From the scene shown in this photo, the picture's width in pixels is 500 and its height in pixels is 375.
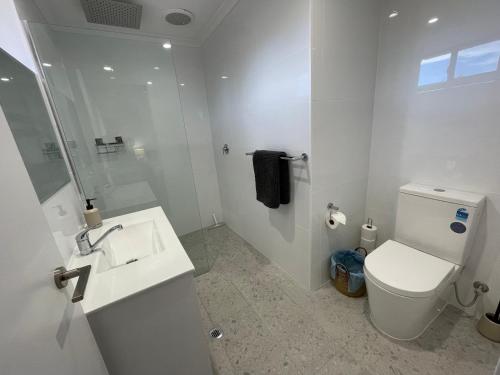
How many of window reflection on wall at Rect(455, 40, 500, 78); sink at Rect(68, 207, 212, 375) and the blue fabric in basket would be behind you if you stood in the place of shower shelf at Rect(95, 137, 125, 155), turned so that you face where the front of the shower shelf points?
0

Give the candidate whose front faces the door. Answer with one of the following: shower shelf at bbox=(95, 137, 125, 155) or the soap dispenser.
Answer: the shower shelf

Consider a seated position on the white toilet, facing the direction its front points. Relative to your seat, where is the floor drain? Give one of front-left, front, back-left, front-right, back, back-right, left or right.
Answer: front

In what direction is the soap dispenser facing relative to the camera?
to the viewer's right

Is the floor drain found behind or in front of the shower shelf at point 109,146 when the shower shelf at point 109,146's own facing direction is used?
in front

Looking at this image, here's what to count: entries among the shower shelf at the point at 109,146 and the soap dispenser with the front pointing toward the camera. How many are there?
1

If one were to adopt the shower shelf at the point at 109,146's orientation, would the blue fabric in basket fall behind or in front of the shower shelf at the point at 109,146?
in front

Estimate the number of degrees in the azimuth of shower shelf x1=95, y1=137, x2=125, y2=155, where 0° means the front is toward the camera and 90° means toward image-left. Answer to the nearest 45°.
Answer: approximately 0°

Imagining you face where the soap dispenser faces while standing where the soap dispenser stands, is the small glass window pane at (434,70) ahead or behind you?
ahead

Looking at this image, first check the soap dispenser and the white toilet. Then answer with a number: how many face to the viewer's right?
1

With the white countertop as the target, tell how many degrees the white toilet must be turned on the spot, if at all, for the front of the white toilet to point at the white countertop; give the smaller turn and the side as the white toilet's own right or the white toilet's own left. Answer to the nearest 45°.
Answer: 0° — it already faces it

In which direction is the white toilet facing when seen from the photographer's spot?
facing the viewer and to the left of the viewer

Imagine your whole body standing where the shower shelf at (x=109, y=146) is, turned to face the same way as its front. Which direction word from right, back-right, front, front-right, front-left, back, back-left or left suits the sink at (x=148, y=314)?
front

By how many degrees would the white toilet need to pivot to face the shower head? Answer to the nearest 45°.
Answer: approximately 45° to its right
